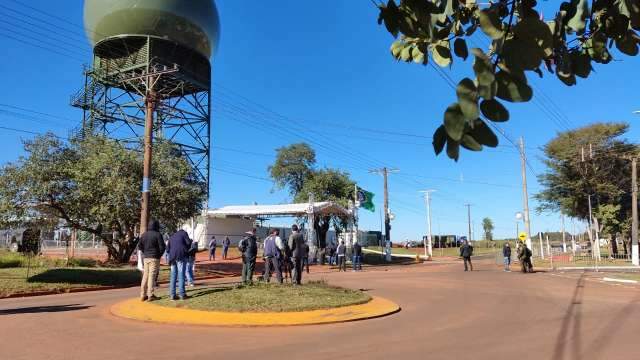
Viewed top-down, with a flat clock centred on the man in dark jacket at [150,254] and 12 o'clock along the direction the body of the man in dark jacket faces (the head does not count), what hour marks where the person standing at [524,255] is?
The person standing is roughly at 2 o'clock from the man in dark jacket.

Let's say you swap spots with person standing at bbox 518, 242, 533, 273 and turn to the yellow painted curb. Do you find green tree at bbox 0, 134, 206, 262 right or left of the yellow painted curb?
right

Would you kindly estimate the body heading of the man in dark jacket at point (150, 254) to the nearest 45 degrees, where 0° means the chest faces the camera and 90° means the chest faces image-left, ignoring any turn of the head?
approximately 180°

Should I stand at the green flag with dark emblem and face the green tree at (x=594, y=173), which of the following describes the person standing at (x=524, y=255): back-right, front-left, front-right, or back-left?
front-right

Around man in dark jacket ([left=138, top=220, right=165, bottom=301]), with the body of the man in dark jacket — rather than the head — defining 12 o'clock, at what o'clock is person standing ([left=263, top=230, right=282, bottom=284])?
The person standing is roughly at 2 o'clock from the man in dark jacket.

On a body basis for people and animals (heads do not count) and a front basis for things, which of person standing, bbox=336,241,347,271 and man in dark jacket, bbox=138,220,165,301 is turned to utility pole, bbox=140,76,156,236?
the man in dark jacket

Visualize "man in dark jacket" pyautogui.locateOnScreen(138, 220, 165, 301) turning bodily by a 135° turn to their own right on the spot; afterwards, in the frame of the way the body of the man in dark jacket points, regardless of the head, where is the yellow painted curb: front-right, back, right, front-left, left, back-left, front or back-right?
front
